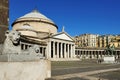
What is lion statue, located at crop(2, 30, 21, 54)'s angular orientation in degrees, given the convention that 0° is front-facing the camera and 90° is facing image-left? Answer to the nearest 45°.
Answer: approximately 315°
